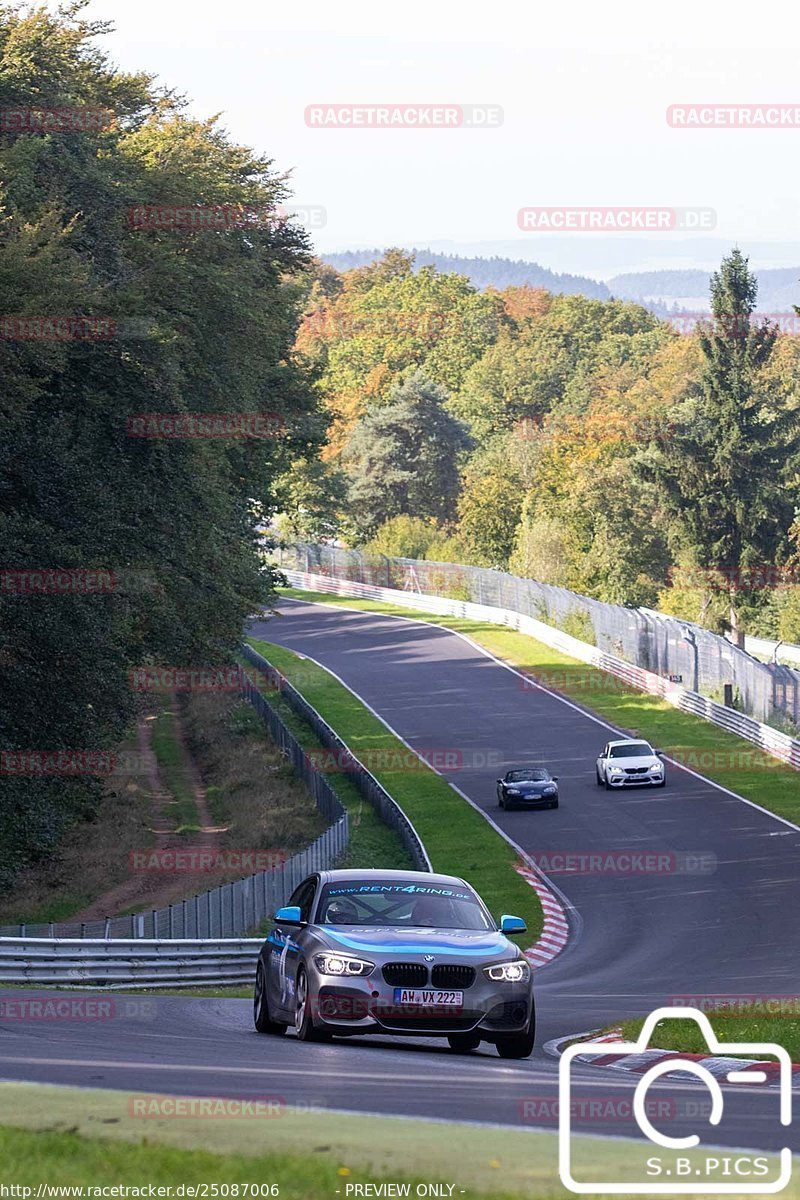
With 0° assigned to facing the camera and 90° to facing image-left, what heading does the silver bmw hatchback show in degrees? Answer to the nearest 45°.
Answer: approximately 0°

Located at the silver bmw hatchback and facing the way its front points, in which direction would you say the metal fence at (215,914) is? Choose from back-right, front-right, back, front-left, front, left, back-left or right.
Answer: back

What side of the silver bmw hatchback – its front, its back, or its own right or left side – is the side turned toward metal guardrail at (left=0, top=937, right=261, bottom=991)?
back

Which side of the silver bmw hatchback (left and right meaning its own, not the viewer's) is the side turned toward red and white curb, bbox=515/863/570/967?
back
